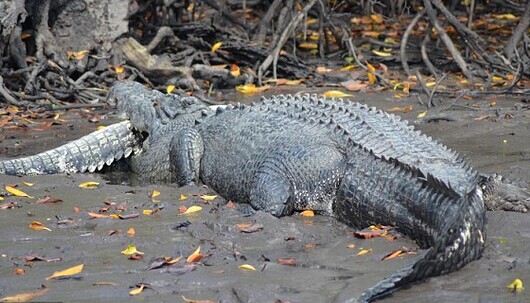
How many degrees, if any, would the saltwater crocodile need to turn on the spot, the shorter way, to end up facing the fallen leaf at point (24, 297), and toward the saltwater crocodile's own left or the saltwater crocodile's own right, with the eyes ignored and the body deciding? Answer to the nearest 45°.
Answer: approximately 90° to the saltwater crocodile's own left

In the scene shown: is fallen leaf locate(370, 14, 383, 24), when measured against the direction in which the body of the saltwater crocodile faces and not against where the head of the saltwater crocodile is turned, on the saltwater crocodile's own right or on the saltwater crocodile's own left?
on the saltwater crocodile's own right

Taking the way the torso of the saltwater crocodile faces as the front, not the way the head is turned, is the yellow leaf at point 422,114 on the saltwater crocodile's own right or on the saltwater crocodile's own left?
on the saltwater crocodile's own right

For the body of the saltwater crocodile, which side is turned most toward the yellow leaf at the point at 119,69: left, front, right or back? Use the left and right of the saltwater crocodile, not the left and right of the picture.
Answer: front

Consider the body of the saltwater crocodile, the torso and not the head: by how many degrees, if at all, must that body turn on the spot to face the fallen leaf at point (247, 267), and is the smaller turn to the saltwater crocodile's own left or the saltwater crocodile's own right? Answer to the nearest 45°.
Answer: approximately 135° to the saltwater crocodile's own left

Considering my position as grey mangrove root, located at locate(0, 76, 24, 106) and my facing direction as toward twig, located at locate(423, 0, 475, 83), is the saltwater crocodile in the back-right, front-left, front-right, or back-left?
front-right

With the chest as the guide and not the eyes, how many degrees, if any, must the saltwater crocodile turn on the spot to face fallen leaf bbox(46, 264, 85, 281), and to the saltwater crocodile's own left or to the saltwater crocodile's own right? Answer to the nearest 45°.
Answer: approximately 90° to the saltwater crocodile's own left

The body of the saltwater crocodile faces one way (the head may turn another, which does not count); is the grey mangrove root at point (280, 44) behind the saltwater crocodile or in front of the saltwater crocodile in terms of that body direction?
in front

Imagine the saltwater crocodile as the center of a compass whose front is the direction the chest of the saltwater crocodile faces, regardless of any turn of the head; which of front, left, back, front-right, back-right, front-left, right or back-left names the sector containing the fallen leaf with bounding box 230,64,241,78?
front-right

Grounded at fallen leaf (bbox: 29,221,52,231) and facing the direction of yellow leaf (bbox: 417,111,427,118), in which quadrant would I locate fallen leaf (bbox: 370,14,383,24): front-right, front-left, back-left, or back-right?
front-left

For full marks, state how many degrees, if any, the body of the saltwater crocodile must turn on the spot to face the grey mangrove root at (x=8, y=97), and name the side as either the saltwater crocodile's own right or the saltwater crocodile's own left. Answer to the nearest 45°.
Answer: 0° — it already faces it

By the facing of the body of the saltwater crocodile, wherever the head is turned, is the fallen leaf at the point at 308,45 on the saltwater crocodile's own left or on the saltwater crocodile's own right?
on the saltwater crocodile's own right

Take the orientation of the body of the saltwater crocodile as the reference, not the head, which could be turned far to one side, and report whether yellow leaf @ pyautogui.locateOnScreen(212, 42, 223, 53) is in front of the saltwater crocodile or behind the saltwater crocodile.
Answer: in front

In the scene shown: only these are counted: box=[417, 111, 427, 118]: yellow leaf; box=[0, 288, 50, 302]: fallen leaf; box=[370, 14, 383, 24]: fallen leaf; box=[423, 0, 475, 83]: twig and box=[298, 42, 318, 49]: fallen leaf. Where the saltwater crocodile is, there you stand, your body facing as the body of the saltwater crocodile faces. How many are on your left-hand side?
1

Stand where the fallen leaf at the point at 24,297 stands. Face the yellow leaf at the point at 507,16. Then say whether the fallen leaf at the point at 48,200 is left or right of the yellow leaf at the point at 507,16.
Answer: left

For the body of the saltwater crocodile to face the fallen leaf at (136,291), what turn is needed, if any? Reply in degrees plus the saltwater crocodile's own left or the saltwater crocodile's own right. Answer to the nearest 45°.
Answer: approximately 90° to the saltwater crocodile's own left

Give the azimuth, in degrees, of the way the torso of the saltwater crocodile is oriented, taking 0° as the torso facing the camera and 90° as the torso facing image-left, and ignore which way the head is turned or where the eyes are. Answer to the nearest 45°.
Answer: approximately 135°
